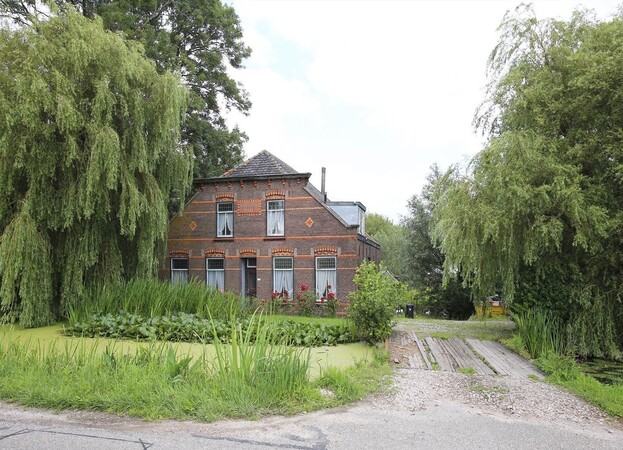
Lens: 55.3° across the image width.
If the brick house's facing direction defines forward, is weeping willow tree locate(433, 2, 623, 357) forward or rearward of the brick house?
forward

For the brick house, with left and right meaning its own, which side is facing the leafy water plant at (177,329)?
front

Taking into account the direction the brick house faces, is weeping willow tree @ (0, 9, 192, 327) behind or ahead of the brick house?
ahead

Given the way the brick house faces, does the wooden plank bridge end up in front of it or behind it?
in front

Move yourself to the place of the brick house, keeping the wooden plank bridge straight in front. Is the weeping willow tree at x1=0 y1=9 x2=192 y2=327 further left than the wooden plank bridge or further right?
right
